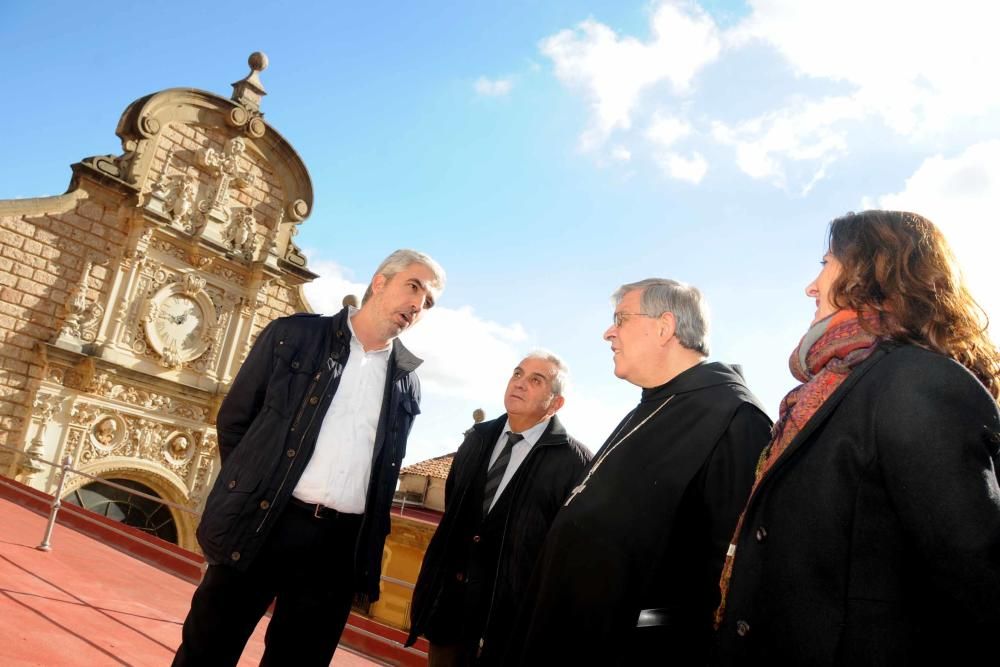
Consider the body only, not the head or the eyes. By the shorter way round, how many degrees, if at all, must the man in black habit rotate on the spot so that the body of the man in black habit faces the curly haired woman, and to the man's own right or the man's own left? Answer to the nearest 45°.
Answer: approximately 135° to the man's own left

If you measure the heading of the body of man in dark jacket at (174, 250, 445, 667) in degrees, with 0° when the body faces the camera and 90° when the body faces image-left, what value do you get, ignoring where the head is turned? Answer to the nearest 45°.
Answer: approximately 315°

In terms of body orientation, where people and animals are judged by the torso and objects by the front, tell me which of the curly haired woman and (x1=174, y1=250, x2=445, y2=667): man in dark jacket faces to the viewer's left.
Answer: the curly haired woman

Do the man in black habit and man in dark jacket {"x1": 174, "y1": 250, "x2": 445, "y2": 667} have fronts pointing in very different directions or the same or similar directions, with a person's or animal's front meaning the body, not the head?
very different directions

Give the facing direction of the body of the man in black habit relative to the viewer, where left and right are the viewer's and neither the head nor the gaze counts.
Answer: facing to the left of the viewer

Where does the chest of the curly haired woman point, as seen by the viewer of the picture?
to the viewer's left

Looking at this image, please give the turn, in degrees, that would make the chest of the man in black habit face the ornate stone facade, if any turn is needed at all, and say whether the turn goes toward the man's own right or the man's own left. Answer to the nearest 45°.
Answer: approximately 45° to the man's own right

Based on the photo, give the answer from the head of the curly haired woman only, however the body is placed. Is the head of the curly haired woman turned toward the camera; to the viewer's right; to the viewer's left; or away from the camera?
to the viewer's left
